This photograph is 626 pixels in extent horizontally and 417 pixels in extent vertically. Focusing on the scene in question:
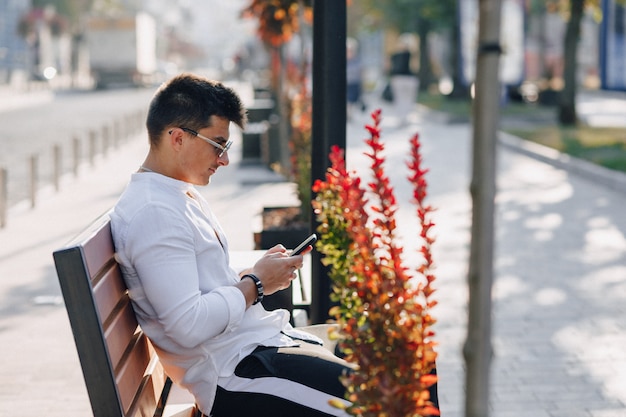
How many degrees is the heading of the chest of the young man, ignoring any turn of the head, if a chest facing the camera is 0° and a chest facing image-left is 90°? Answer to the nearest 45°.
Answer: approximately 270°

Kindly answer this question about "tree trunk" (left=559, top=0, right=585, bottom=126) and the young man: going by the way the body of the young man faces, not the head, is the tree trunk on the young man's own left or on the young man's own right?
on the young man's own left

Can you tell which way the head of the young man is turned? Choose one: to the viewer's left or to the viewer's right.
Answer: to the viewer's right

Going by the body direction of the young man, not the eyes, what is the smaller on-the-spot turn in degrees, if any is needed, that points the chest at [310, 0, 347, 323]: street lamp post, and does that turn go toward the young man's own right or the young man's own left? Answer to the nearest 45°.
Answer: approximately 90° to the young man's own left

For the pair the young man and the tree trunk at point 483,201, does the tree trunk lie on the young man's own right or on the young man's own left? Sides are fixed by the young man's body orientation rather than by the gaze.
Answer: on the young man's own right
